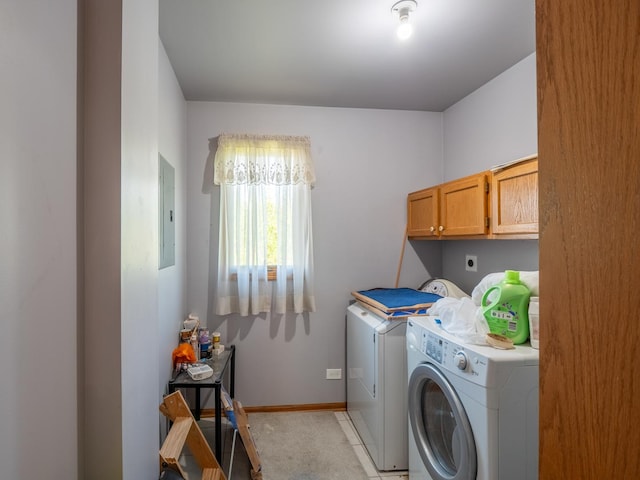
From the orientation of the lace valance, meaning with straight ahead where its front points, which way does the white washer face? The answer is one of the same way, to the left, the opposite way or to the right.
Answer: to the right

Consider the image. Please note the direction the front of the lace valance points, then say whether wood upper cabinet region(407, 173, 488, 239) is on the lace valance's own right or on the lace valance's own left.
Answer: on the lace valance's own left

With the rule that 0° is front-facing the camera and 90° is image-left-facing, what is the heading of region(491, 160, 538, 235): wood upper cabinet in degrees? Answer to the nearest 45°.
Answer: approximately 45°

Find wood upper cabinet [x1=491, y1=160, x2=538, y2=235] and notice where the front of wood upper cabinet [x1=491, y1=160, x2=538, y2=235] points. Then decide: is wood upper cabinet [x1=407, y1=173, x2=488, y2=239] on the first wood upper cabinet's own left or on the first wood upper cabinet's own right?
on the first wood upper cabinet's own right
